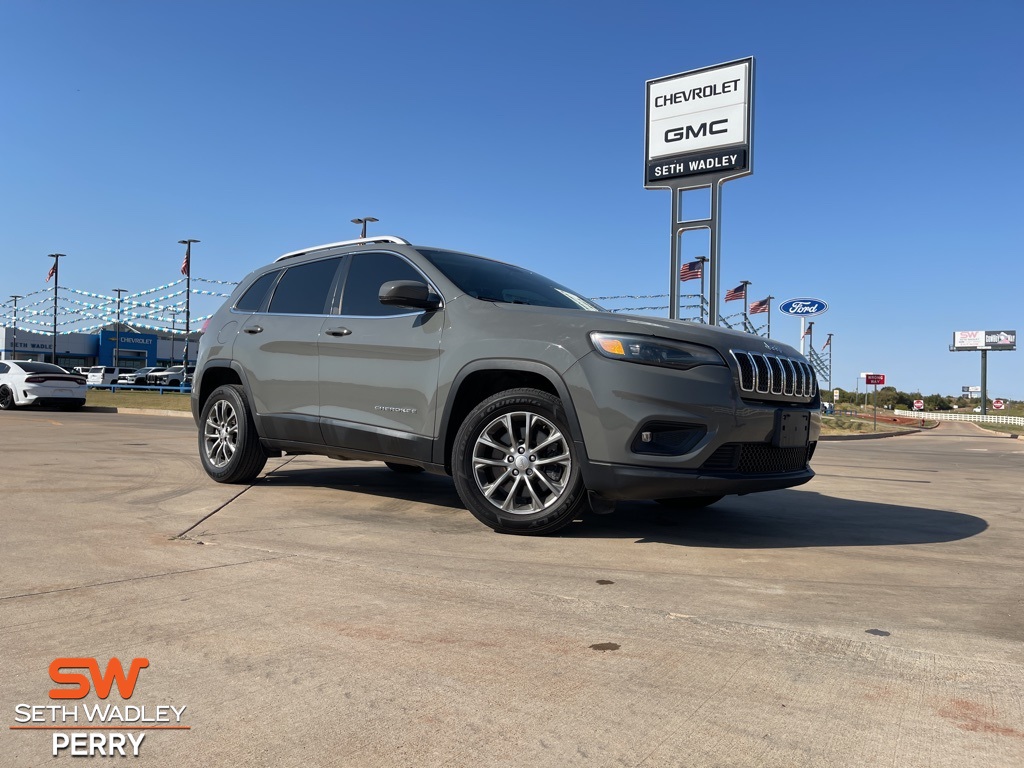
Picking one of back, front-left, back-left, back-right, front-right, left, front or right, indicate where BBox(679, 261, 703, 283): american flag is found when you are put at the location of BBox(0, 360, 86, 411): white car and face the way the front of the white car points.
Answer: back-right

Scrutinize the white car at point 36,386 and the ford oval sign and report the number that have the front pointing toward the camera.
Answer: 1

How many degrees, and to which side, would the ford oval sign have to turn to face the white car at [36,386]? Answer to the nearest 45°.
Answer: approximately 45° to its right

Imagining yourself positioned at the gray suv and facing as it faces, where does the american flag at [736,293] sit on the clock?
The american flag is roughly at 8 o'clock from the gray suv.

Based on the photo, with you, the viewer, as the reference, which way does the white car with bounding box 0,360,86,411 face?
facing away from the viewer and to the left of the viewer

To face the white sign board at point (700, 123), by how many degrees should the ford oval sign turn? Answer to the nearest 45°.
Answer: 0° — it already faces it

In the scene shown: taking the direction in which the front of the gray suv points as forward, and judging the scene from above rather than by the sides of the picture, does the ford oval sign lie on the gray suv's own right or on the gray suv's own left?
on the gray suv's own left

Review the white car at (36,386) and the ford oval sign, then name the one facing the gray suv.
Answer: the ford oval sign

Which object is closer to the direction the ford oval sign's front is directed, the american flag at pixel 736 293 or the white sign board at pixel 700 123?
the white sign board

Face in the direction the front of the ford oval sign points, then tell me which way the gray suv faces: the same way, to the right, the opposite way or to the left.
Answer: to the left
